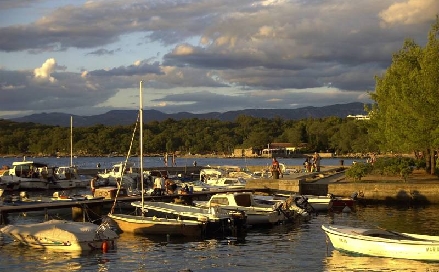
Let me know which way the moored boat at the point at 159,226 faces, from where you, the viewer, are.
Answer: facing to the left of the viewer

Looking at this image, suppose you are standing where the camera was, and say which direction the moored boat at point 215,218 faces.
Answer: facing away from the viewer and to the left of the viewer

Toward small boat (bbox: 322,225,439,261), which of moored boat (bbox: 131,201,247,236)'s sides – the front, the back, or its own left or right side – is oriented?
back

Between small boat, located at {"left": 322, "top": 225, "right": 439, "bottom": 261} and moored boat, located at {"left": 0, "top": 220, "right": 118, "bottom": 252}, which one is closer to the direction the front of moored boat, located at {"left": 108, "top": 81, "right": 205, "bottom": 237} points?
the moored boat

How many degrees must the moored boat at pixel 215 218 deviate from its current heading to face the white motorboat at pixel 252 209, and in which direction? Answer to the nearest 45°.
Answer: approximately 90° to its right

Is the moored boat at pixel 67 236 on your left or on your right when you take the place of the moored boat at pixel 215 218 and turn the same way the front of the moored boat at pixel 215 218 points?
on your left

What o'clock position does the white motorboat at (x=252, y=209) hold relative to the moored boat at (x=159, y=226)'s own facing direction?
The white motorboat is roughly at 5 o'clock from the moored boat.
